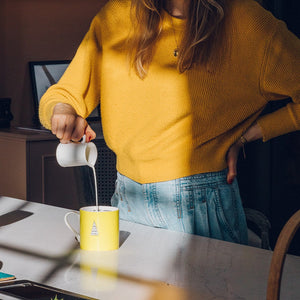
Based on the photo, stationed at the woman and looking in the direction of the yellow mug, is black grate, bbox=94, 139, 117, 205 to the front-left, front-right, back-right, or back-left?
back-right

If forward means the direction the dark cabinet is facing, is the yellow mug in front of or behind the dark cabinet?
in front

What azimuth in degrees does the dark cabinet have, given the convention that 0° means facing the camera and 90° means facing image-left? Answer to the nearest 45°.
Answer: approximately 315°

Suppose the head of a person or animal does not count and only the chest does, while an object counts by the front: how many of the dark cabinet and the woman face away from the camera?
0

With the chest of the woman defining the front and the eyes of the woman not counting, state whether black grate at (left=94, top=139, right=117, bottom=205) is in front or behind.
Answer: behind

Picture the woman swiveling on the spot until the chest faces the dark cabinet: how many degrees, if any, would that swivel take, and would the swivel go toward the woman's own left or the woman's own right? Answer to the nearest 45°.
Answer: approximately 135° to the woman's own right

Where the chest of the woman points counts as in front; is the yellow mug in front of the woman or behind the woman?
in front

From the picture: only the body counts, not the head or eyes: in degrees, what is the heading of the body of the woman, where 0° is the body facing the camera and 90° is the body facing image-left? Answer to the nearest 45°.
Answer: approximately 0°
